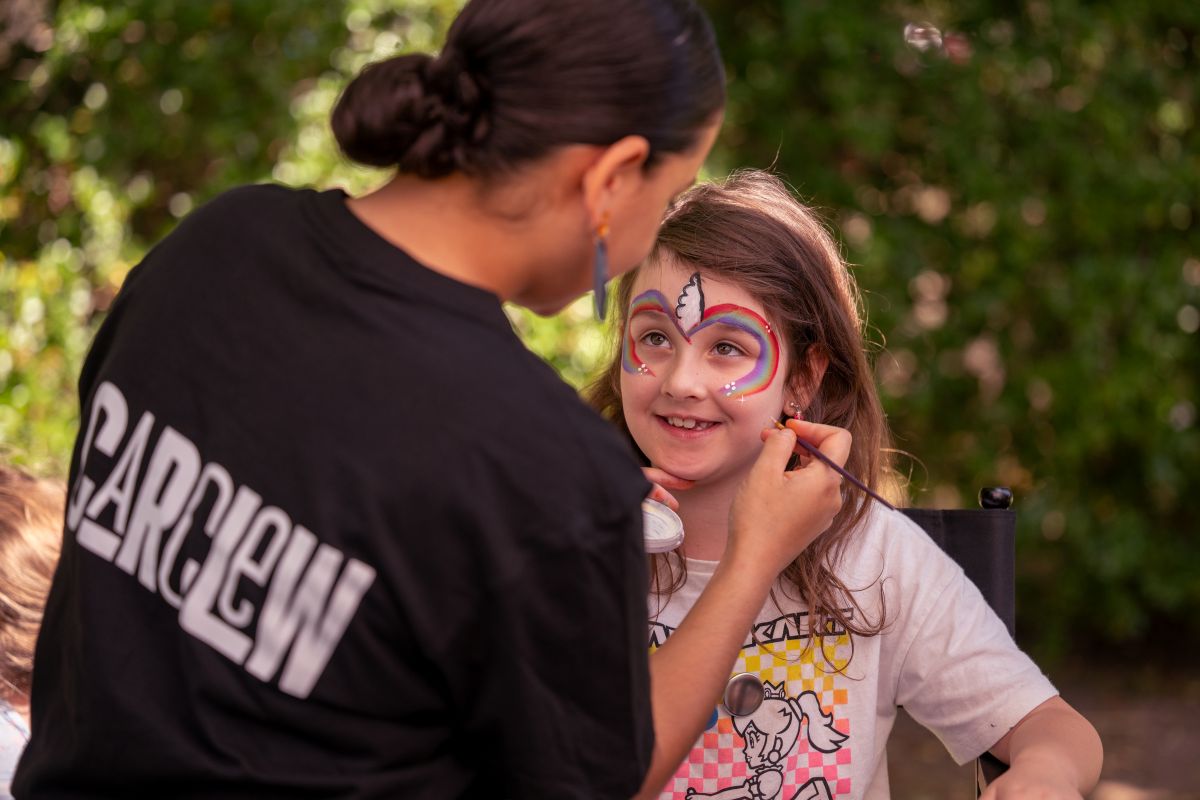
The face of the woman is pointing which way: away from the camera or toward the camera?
away from the camera

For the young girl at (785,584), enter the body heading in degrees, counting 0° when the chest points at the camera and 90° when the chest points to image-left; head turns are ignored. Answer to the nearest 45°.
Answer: approximately 45°

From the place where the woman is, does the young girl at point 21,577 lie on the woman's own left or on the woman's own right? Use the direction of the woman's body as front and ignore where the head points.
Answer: on the woman's own left

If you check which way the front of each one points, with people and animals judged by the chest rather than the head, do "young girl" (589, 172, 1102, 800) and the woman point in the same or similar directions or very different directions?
very different directions

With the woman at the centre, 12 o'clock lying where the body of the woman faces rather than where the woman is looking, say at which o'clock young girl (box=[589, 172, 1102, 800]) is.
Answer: The young girl is roughly at 12 o'clock from the woman.

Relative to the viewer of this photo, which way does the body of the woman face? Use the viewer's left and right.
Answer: facing away from the viewer and to the right of the viewer
